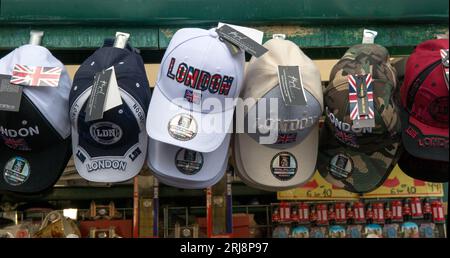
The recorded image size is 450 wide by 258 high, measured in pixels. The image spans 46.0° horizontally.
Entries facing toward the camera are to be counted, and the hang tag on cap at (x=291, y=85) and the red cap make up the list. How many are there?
2

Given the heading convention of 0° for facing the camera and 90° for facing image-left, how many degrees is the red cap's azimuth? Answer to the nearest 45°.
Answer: approximately 0°
